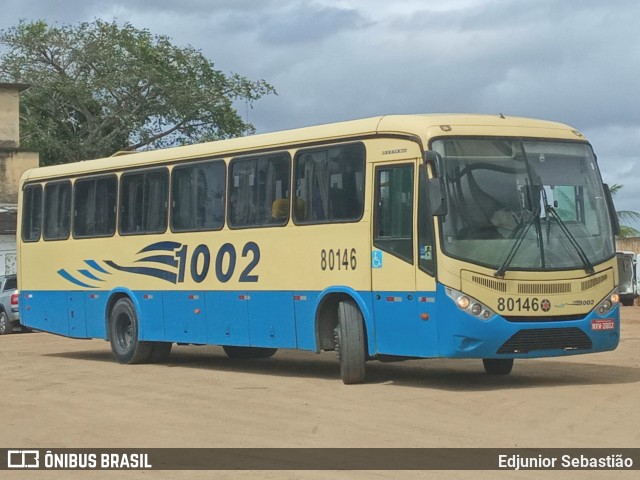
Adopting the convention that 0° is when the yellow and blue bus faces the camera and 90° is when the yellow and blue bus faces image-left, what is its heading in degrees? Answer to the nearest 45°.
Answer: approximately 315°

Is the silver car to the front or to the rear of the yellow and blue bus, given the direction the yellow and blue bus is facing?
to the rear
